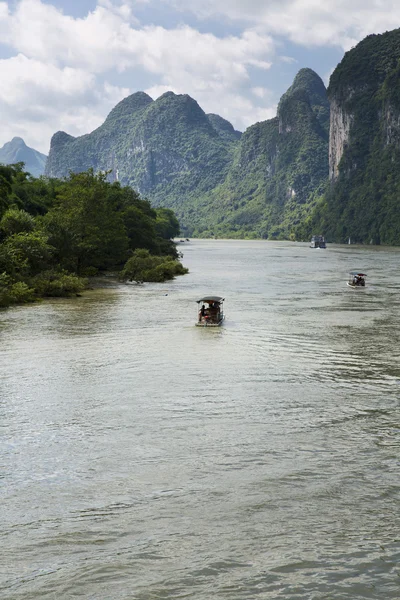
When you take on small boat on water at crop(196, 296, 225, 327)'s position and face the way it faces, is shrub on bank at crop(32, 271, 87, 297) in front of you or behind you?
in front

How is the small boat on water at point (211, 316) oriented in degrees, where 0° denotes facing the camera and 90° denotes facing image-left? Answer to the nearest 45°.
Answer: approximately 0°

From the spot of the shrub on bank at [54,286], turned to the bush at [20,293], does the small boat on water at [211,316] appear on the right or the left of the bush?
left
